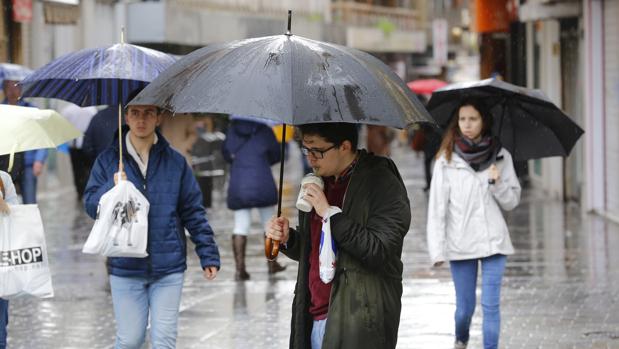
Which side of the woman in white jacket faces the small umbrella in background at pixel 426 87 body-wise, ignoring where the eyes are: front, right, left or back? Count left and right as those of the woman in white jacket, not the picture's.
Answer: back

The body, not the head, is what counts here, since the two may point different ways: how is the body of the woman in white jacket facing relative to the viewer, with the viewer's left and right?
facing the viewer

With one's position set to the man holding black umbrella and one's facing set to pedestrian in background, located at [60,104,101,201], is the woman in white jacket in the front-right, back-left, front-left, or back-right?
front-right

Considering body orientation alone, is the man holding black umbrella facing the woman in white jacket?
no

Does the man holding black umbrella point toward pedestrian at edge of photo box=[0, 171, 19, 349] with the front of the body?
no

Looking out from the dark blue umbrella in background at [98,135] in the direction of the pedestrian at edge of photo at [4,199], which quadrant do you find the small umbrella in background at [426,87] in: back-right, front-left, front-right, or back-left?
back-left

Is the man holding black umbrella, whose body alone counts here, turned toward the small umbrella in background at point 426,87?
no

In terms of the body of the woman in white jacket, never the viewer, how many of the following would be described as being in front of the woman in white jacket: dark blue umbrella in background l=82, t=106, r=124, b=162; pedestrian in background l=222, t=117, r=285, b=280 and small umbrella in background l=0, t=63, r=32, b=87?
0

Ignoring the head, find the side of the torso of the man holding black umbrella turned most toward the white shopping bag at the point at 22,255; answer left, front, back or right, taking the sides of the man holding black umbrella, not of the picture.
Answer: right

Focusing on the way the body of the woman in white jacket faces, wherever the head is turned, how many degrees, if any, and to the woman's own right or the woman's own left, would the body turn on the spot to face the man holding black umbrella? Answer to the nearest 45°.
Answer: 0° — they already face them

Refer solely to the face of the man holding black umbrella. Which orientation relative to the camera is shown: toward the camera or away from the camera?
toward the camera

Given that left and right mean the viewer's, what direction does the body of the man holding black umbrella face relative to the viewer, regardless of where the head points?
facing the viewer and to the left of the viewer

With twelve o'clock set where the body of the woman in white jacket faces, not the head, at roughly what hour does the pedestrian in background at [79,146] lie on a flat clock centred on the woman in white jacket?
The pedestrian in background is roughly at 5 o'clock from the woman in white jacket.

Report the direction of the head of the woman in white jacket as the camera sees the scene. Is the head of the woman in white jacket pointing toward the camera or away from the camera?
toward the camera

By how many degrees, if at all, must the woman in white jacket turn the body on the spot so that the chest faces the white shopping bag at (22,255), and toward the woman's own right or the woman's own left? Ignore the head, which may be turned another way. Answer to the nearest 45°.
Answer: approximately 45° to the woman's own right

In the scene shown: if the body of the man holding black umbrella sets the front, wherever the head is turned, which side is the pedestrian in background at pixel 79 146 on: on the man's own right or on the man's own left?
on the man's own right

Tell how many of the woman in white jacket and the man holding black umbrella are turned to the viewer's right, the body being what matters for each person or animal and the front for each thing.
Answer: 0

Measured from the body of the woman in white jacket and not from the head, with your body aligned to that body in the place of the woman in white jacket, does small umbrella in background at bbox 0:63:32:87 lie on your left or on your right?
on your right

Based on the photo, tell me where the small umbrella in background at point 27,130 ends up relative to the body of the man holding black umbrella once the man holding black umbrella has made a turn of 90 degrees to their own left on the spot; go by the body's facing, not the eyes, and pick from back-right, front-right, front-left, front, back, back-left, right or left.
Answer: back
